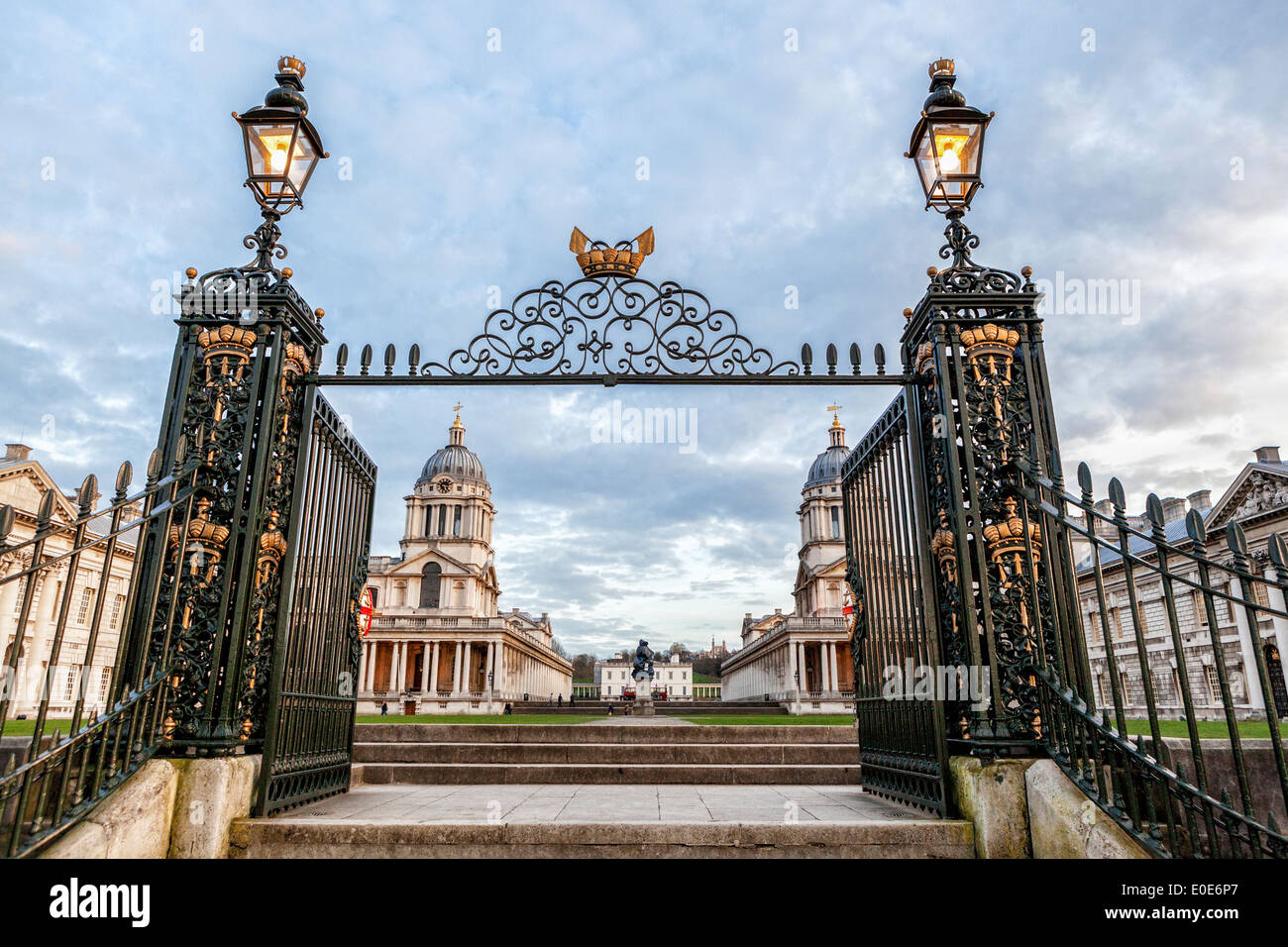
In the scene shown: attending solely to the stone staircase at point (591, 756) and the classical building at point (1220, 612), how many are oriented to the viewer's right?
0

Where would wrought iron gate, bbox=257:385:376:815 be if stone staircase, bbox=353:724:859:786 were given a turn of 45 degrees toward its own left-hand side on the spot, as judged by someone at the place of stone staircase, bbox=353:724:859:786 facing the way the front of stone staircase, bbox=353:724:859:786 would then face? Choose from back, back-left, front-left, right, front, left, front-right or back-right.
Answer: right

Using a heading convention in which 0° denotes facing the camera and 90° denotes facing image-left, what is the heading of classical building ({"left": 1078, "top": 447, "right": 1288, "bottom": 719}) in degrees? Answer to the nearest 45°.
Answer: approximately 45°

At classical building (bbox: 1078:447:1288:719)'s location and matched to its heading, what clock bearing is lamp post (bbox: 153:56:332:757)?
The lamp post is roughly at 11 o'clock from the classical building.

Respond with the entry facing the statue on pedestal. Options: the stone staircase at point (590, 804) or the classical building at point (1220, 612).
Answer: the classical building

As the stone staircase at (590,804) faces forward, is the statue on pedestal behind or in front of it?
behind

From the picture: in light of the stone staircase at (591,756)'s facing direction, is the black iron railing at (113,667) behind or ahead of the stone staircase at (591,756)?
ahead

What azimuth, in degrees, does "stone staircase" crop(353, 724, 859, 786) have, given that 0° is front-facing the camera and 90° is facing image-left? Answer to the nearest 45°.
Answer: approximately 0°

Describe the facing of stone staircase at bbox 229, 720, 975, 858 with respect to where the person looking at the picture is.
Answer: facing the viewer

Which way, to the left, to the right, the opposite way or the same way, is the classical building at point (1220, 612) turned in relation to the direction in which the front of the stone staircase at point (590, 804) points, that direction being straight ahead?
to the right

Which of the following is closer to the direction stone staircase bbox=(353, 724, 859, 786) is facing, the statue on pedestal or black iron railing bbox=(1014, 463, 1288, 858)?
the black iron railing

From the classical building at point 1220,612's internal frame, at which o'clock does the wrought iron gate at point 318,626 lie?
The wrought iron gate is roughly at 11 o'clock from the classical building.

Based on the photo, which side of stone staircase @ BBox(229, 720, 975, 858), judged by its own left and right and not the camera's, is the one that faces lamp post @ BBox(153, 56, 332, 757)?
right

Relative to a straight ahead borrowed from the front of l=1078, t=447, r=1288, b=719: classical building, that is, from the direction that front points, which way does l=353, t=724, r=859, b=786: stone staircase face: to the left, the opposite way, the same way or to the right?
to the left

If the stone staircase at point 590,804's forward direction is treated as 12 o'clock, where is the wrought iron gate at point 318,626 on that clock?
The wrought iron gate is roughly at 3 o'clock from the stone staircase.

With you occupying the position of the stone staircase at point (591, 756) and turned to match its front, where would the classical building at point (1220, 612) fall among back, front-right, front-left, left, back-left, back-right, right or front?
back-left

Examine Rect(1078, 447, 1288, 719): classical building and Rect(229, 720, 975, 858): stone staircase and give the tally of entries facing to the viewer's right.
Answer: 0

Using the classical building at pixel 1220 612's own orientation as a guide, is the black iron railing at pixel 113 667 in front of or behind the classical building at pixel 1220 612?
in front
